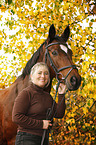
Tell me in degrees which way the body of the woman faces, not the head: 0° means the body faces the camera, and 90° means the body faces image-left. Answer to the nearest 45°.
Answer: approximately 315°
